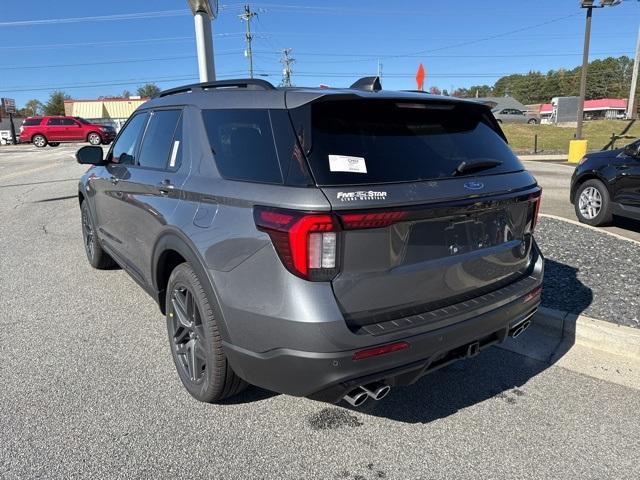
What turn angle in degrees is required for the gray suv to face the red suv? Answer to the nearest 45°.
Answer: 0° — it already faces it

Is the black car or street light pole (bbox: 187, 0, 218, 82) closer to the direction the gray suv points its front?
the street light pole

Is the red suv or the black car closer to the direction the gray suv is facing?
the red suv

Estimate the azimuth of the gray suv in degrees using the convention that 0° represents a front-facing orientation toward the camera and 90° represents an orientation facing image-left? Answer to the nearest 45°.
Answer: approximately 135°

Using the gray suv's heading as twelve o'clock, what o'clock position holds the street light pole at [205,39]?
The street light pole is roughly at 1 o'clock from the gray suv.

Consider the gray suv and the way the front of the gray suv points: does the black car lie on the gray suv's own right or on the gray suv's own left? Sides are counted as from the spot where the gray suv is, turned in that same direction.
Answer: on the gray suv's own right
